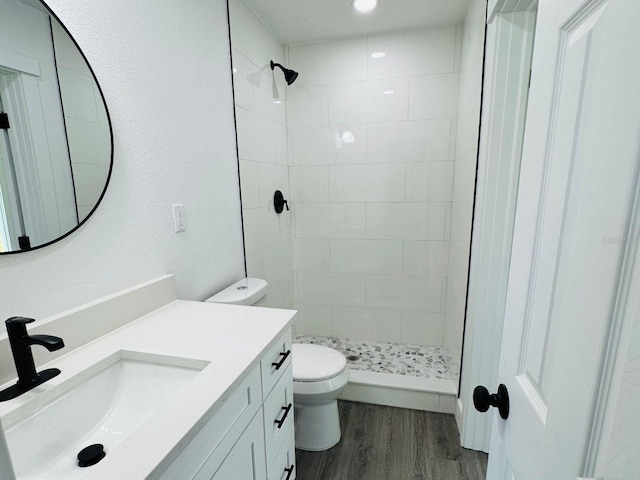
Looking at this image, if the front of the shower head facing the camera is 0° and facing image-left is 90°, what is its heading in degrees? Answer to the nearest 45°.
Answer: approximately 270°

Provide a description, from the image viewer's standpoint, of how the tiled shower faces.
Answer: facing the viewer

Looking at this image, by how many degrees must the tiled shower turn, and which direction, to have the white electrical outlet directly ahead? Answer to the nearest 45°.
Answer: approximately 45° to its right

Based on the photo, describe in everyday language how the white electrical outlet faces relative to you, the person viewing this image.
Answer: facing the viewer and to the right of the viewer

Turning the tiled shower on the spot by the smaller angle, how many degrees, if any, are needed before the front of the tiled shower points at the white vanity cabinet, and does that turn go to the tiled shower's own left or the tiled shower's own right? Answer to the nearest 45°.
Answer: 0° — it already faces it

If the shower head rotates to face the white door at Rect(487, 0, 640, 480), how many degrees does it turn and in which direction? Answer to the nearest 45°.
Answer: approximately 90° to its right

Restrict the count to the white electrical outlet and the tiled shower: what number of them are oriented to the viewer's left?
0

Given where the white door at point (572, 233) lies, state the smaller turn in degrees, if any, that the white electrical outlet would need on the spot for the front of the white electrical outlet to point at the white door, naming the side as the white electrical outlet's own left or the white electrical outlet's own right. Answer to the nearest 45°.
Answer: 0° — it already faces it

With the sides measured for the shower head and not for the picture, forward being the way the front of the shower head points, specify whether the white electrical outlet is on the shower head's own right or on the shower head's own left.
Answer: on the shower head's own right

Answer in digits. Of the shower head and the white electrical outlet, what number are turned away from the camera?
0
